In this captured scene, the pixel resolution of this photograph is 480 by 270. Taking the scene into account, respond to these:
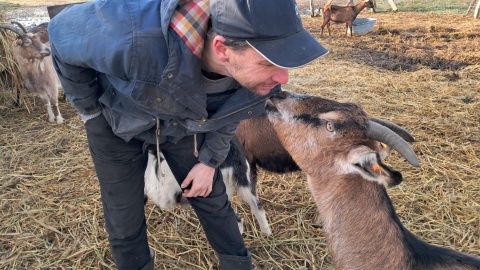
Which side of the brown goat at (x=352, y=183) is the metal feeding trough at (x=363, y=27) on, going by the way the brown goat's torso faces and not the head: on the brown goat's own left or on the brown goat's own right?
on the brown goat's own right

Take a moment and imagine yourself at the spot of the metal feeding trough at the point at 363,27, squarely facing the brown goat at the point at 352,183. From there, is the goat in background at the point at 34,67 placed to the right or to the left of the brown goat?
right

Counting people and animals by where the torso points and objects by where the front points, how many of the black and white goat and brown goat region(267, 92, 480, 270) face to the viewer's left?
2

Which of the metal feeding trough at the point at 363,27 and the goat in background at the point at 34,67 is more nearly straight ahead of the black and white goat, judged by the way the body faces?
the goat in background

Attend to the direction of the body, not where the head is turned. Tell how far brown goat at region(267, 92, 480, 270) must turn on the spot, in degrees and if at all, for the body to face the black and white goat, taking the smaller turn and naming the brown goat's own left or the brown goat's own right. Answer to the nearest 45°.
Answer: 0° — it already faces it

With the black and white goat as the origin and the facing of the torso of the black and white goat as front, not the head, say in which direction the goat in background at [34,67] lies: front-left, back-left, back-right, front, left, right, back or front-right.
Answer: front-right

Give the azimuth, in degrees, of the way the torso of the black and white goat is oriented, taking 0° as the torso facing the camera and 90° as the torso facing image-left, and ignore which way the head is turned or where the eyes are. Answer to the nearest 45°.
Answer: approximately 90°

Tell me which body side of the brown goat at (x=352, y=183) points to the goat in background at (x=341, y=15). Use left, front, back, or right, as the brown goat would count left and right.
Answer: right

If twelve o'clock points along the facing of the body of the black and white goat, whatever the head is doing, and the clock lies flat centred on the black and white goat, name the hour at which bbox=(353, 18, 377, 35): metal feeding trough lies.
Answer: The metal feeding trough is roughly at 4 o'clock from the black and white goat.

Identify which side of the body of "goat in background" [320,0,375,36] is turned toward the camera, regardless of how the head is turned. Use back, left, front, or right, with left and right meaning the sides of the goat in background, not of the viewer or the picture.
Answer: right

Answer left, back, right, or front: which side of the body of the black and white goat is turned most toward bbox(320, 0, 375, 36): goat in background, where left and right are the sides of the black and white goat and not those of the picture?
right

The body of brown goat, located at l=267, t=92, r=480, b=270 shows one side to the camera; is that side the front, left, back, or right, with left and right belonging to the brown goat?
left
